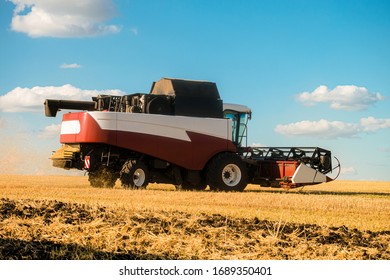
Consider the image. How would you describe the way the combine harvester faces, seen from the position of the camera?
facing away from the viewer and to the right of the viewer
